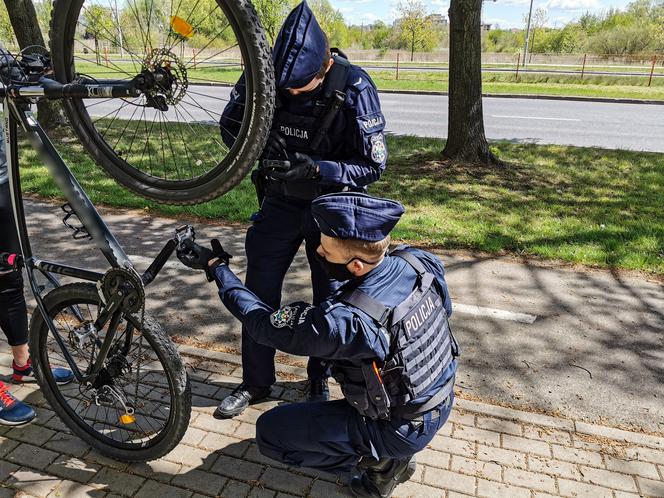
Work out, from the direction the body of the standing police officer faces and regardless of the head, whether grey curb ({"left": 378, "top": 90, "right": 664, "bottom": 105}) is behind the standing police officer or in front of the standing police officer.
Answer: behind

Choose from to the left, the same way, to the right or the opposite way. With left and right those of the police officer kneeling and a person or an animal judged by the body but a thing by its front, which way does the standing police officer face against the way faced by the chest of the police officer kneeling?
to the left

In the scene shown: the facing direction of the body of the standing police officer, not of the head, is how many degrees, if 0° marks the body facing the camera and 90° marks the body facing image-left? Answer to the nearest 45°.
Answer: approximately 45°

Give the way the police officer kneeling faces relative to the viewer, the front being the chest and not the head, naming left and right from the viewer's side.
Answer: facing away from the viewer and to the left of the viewer

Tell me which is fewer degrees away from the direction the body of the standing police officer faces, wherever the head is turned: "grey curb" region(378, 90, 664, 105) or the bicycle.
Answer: the bicycle
